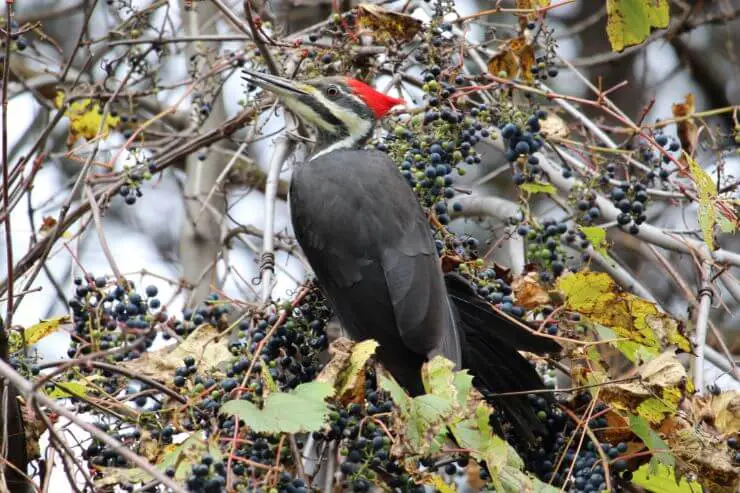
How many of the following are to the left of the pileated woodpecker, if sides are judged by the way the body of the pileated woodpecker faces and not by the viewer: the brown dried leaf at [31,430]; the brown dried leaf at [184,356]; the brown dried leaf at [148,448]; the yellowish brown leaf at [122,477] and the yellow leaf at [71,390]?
5

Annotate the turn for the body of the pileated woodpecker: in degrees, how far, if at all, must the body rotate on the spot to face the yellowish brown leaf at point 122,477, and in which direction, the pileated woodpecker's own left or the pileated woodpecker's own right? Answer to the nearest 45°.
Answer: approximately 90° to the pileated woodpecker's own left

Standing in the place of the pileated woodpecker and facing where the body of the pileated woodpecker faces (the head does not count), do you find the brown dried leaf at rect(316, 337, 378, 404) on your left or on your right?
on your left

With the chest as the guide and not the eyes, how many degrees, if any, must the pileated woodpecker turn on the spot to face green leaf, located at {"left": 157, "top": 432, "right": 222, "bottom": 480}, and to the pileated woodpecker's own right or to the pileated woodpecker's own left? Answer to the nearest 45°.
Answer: approximately 90° to the pileated woodpecker's own left

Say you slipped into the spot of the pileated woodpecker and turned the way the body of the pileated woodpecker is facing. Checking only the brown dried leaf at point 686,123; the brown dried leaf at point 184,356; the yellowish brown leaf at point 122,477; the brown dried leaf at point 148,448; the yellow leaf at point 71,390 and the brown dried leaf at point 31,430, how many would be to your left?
5

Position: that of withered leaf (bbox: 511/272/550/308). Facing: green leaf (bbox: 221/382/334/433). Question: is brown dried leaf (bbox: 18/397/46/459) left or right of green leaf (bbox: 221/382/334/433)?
right

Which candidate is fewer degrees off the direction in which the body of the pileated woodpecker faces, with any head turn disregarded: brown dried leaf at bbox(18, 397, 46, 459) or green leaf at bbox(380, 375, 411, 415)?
the brown dried leaf

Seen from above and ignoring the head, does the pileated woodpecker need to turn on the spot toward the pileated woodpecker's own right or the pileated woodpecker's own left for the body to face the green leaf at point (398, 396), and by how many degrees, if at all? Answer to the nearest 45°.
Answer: approximately 135° to the pileated woodpecker's own left

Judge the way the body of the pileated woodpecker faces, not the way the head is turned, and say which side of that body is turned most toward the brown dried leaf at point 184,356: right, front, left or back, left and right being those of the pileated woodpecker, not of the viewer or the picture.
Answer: left

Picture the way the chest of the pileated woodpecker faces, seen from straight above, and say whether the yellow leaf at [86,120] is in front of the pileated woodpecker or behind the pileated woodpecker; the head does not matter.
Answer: in front

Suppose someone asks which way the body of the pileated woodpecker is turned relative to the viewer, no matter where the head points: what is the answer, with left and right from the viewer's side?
facing away from the viewer and to the left of the viewer
